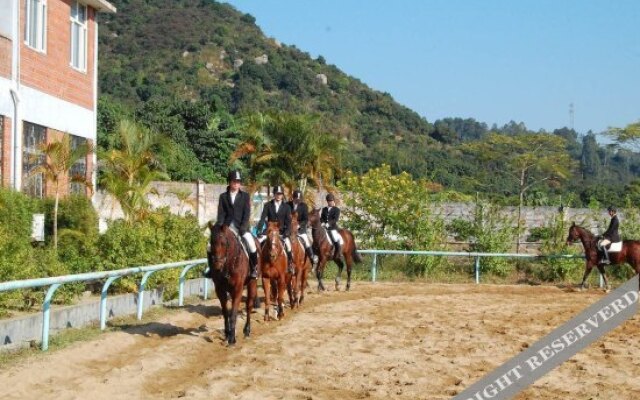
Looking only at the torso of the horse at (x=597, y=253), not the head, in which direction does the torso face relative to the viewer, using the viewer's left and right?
facing to the left of the viewer

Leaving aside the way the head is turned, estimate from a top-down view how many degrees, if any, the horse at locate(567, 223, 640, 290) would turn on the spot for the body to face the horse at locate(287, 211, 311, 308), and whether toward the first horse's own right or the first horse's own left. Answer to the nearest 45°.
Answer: approximately 45° to the first horse's own left

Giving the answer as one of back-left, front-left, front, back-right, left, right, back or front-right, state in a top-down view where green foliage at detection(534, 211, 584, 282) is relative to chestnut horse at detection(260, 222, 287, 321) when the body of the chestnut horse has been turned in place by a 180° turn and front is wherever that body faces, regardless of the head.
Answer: front-right

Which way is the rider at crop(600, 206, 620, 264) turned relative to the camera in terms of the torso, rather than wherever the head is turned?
to the viewer's left

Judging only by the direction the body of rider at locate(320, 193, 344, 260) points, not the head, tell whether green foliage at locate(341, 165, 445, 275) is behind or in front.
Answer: behind
